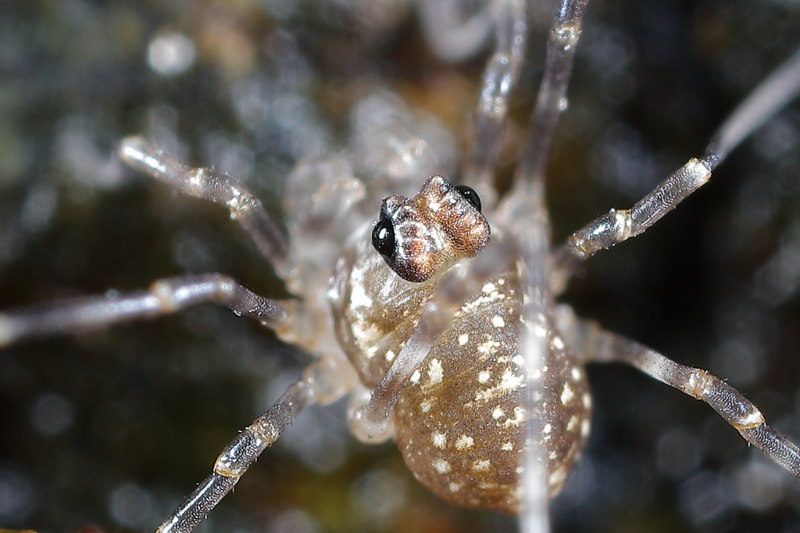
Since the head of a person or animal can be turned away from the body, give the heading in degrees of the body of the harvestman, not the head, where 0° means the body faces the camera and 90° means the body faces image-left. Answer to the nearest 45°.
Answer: approximately 135°
